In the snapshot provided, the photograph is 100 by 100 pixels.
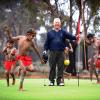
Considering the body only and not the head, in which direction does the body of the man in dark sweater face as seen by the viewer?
toward the camera

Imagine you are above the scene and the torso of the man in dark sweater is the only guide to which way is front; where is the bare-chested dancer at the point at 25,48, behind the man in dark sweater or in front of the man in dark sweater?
in front

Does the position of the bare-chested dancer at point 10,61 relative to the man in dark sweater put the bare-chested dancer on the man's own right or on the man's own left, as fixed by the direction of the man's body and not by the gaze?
on the man's own right

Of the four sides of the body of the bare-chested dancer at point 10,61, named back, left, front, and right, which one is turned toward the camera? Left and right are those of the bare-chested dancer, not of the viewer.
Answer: front

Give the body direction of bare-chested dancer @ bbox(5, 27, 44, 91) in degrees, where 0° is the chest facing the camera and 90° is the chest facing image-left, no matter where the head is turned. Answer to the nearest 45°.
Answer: approximately 315°

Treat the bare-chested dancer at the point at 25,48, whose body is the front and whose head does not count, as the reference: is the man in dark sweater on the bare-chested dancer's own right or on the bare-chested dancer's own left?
on the bare-chested dancer's own left

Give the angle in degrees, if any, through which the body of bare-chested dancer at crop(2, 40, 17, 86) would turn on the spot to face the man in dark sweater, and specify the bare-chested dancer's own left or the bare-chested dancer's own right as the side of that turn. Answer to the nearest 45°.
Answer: approximately 45° to the bare-chested dancer's own left
